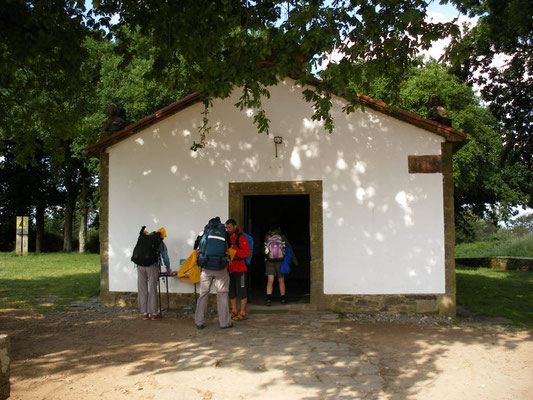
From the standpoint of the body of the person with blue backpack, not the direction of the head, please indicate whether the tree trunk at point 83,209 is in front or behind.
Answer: in front

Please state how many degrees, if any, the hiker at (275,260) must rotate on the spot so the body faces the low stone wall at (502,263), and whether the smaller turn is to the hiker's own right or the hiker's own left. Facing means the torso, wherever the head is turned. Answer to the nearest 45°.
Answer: approximately 45° to the hiker's own right

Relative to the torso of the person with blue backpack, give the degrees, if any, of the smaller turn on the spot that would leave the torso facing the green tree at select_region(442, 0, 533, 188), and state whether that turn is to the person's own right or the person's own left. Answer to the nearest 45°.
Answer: approximately 45° to the person's own right

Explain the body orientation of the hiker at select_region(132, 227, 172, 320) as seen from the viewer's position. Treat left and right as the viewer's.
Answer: facing away from the viewer and to the right of the viewer

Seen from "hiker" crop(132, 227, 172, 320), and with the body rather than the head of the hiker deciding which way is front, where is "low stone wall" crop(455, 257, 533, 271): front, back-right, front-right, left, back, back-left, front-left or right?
front

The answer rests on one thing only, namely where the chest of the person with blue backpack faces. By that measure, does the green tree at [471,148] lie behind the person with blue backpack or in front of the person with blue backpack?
in front

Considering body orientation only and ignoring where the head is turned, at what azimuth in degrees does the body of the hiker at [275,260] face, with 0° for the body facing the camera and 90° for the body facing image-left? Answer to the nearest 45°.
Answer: approximately 180°

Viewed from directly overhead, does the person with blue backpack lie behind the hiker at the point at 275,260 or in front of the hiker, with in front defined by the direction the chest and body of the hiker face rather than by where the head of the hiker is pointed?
behind

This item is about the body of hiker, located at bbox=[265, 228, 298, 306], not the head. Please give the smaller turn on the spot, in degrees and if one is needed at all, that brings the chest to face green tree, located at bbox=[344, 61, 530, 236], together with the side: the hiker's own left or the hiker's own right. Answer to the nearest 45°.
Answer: approximately 45° to the hiker's own right

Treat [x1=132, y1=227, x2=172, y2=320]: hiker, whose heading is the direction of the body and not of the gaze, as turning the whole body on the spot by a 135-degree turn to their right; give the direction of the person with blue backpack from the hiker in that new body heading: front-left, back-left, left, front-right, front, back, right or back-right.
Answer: front-left

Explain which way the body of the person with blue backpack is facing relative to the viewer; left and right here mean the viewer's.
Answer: facing away from the viewer
